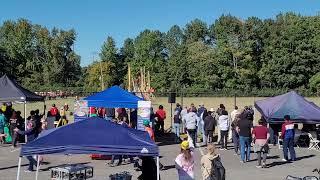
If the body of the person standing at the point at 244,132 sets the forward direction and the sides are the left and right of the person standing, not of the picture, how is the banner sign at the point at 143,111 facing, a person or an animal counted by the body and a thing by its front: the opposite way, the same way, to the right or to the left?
the opposite way

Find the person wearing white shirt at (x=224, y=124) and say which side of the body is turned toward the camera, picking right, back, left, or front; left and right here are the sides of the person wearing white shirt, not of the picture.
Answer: back

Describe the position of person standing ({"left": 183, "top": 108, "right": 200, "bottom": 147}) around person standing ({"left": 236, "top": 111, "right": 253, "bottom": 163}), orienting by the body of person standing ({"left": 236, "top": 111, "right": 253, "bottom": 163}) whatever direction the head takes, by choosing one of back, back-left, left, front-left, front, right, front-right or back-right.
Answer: front-left

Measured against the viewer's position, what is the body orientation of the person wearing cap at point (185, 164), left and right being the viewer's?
facing away from the viewer

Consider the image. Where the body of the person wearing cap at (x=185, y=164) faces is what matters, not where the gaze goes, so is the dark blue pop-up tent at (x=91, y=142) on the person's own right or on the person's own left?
on the person's own left

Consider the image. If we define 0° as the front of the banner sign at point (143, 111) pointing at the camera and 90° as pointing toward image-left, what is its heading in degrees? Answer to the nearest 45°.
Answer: approximately 0°

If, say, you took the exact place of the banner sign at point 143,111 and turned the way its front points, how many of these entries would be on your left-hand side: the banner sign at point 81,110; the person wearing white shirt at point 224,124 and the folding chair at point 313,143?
2

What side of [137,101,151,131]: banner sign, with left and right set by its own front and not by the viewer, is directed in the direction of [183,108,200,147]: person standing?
left

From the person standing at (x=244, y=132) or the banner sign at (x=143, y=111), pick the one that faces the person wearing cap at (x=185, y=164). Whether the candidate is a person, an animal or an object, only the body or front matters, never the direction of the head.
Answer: the banner sign

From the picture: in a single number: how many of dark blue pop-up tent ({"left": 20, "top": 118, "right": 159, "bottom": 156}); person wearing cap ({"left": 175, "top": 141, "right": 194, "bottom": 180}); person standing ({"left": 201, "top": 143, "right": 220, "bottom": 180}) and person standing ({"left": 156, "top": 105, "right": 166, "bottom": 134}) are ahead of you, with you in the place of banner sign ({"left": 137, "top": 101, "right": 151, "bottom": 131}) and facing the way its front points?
3

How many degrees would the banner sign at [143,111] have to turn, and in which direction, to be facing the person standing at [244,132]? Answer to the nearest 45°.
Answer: approximately 45° to its left
